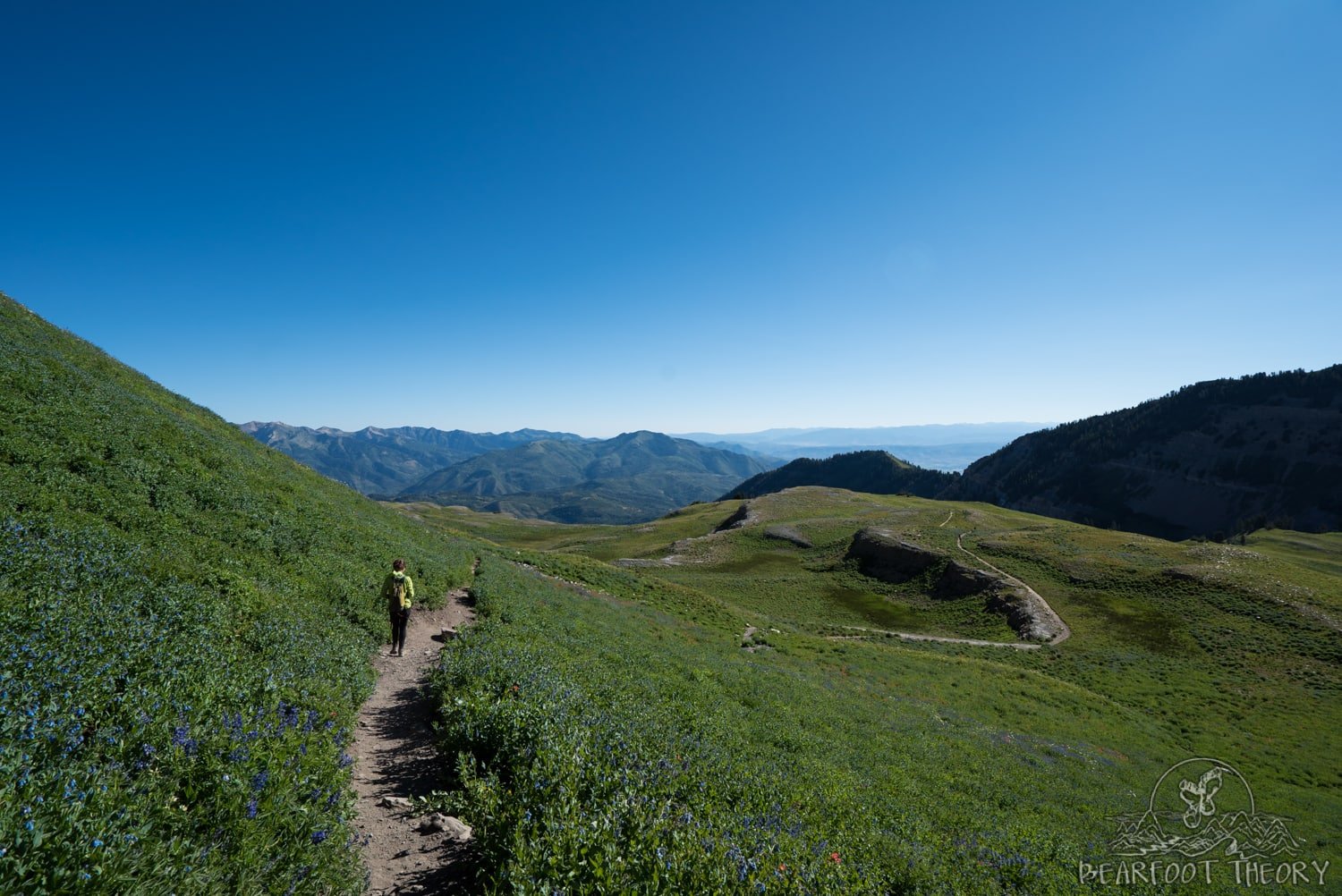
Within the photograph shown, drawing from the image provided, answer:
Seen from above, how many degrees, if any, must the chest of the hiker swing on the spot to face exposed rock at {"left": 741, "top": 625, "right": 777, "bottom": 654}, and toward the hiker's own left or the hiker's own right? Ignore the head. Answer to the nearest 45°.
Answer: approximately 45° to the hiker's own right

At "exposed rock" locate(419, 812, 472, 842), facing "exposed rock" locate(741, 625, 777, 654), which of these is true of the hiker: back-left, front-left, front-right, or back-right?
front-left

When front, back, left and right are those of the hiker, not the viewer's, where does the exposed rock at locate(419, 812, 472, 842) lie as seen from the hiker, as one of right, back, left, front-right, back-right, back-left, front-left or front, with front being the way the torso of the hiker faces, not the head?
back

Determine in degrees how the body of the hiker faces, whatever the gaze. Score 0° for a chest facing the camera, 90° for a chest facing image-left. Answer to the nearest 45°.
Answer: approximately 180°

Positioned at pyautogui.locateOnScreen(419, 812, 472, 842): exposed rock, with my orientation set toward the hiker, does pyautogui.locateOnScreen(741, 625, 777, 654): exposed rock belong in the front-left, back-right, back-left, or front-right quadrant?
front-right
